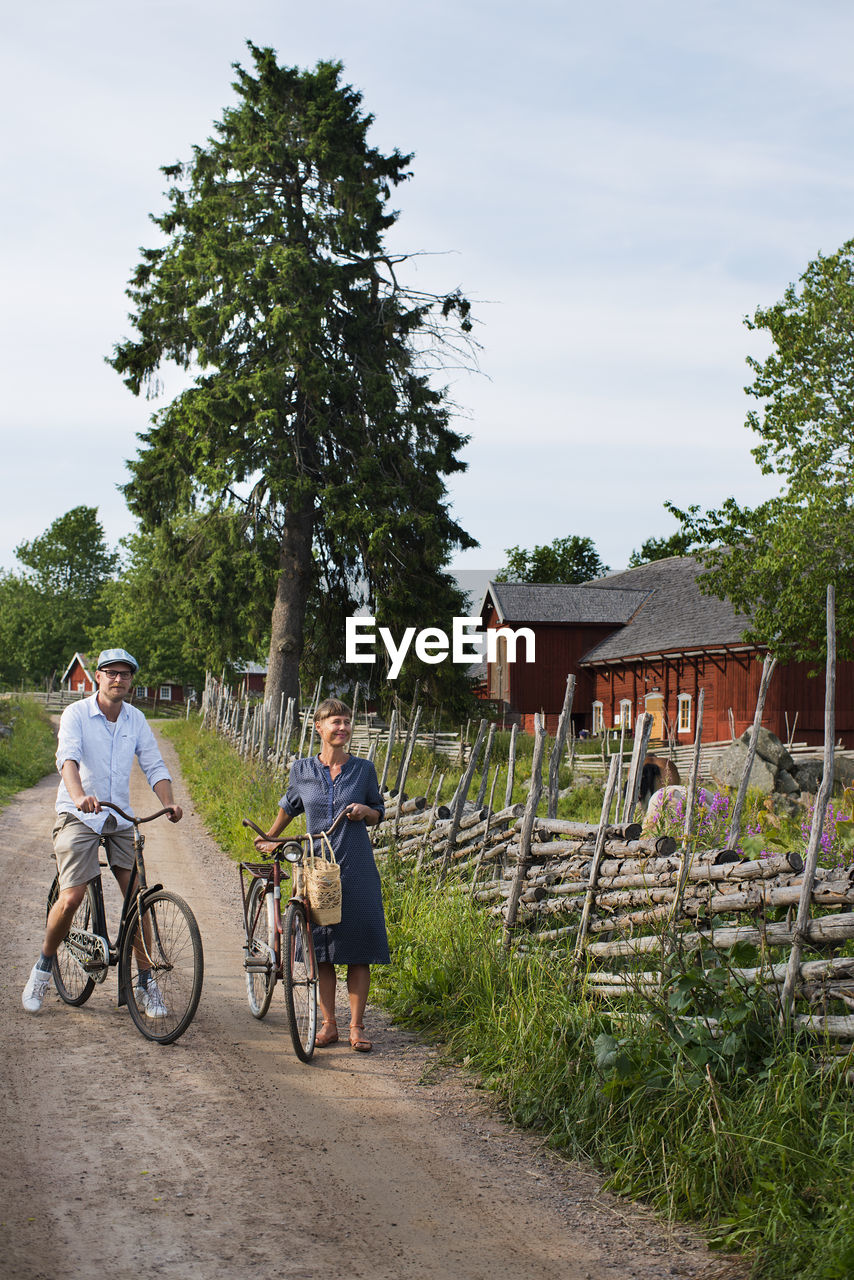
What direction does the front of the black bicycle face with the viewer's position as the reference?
facing the viewer and to the right of the viewer

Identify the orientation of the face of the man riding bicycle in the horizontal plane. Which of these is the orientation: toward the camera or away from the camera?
toward the camera

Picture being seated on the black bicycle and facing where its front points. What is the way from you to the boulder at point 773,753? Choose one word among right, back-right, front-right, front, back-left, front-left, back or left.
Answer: left

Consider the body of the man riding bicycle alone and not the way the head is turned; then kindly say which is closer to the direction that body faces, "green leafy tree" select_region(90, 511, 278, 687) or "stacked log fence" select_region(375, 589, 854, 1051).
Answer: the stacked log fence

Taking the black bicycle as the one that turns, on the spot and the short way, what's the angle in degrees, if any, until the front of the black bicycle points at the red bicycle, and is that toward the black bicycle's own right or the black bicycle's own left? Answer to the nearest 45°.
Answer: approximately 45° to the black bicycle's own left

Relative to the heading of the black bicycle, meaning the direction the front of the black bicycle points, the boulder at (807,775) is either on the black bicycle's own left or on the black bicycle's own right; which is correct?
on the black bicycle's own left

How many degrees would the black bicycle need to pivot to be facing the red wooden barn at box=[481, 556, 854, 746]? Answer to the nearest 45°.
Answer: approximately 90° to its left

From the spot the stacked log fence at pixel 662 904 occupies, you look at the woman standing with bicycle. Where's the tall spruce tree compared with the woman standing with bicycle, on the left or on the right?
right

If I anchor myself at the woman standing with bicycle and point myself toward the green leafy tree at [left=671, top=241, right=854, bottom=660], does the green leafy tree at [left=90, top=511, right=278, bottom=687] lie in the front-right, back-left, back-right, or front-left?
front-left

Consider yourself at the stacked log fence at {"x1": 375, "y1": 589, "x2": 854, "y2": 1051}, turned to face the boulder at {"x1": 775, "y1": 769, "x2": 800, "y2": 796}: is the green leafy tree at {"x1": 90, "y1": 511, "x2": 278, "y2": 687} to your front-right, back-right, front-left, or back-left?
front-left

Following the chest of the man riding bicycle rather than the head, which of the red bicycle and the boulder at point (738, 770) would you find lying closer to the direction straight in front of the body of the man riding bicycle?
the red bicycle

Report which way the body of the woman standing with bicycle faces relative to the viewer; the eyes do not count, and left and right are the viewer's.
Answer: facing the viewer

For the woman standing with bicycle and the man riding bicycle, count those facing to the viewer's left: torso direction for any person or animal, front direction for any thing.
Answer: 0

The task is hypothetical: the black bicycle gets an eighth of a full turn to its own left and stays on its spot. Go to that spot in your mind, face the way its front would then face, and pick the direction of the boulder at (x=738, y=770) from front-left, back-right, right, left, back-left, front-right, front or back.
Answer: front-left

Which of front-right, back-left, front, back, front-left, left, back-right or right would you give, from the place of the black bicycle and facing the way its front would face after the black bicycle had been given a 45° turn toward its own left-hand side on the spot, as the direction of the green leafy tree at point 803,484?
front-left

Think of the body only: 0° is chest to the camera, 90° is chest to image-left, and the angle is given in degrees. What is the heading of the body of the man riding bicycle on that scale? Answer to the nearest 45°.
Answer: approximately 315°

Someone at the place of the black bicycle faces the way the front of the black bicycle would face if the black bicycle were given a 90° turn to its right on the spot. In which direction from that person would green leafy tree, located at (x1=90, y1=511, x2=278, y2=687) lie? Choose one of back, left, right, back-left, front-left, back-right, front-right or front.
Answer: back-right
